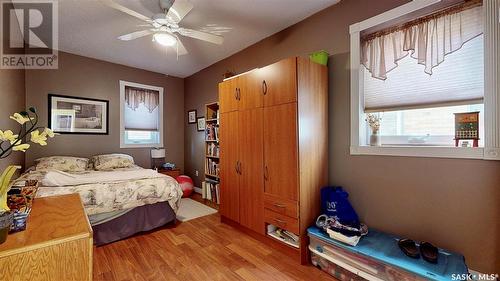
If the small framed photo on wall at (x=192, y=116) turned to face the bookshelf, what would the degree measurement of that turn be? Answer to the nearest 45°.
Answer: approximately 45° to its left

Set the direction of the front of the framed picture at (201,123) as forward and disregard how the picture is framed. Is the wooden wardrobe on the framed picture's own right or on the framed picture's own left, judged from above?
on the framed picture's own left

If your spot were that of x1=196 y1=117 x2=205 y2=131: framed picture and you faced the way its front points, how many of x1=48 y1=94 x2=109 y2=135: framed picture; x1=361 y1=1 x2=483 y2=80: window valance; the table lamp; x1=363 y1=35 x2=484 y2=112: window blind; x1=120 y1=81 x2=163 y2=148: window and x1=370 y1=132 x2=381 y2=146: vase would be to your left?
3

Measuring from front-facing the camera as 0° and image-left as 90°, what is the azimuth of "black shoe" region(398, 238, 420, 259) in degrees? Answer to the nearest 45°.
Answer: approximately 315°

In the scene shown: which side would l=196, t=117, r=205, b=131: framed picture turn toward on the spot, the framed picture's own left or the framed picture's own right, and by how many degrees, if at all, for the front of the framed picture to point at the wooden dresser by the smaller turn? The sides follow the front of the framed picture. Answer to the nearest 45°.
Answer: approximately 45° to the framed picture's own left

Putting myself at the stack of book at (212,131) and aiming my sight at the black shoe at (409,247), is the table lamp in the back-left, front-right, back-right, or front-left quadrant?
back-right

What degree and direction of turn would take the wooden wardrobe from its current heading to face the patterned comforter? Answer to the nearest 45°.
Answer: approximately 45° to its right
